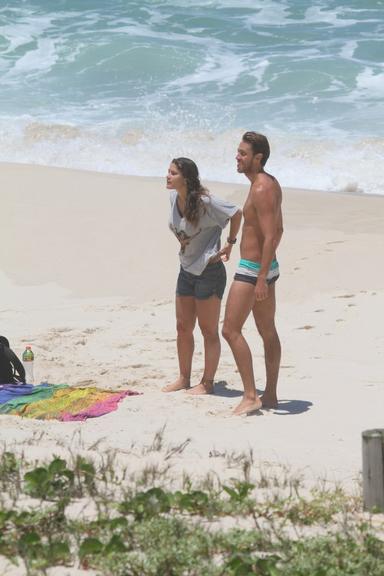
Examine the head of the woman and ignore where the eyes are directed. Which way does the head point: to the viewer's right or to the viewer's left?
to the viewer's left

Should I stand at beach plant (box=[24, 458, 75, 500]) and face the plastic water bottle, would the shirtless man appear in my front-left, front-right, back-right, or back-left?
front-right

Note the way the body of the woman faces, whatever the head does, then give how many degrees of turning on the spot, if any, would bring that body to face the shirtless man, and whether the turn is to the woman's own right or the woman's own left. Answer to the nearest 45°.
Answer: approximately 90° to the woman's own left

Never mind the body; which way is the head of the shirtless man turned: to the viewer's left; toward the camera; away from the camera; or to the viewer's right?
to the viewer's left

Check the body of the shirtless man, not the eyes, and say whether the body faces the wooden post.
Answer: no

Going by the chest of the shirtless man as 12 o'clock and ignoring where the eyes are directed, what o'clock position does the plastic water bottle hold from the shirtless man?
The plastic water bottle is roughly at 1 o'clock from the shirtless man.

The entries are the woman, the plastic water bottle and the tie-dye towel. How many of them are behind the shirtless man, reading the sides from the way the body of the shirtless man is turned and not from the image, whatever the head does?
0

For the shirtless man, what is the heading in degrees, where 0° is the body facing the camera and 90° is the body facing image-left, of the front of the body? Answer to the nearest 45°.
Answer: approximately 90°

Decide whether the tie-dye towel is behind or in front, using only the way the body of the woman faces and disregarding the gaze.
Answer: in front

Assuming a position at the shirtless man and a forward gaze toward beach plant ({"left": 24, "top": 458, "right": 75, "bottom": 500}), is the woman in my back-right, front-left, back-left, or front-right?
back-right

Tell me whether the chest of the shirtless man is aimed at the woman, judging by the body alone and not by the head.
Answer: no

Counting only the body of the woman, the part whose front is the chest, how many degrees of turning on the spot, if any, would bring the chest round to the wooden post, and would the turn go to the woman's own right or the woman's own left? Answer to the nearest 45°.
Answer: approximately 45° to the woman's own left

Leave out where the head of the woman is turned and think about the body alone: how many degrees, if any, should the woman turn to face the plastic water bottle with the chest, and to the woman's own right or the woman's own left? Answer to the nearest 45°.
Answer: approximately 45° to the woman's own right

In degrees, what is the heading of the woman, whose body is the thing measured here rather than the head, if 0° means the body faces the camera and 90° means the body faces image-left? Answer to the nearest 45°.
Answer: approximately 45°
